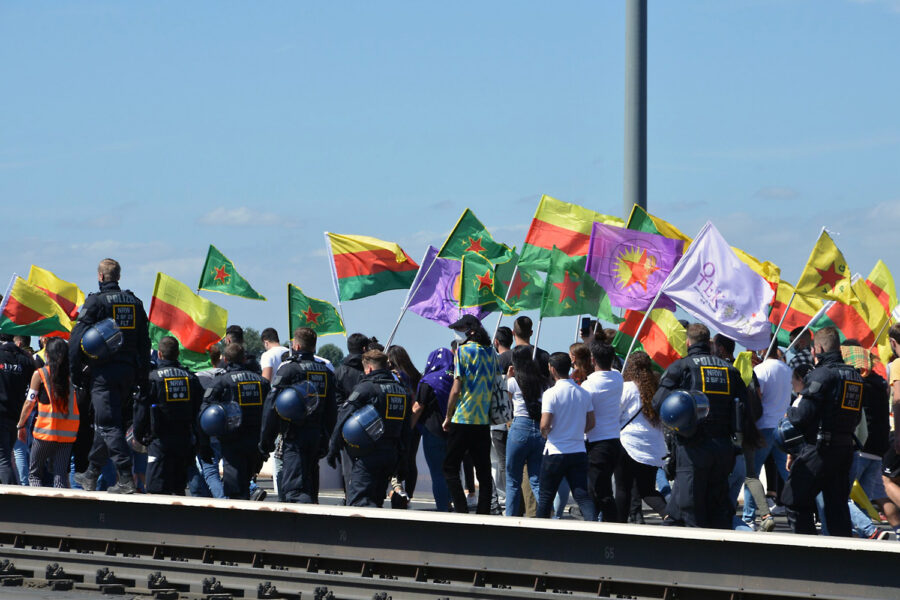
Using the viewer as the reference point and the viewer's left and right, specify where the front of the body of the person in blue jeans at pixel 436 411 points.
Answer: facing away from the viewer and to the left of the viewer

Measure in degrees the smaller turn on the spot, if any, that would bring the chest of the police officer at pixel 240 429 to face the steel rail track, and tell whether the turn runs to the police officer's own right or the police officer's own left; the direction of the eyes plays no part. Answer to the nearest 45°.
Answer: approximately 180°

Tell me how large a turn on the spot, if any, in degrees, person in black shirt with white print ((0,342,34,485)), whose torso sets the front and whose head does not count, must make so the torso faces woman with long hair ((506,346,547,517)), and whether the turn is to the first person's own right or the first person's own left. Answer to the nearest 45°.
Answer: approximately 135° to the first person's own right

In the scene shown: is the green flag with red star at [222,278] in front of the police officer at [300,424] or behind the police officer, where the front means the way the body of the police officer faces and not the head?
in front

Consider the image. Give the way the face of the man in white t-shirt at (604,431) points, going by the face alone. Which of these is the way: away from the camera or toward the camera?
away from the camera

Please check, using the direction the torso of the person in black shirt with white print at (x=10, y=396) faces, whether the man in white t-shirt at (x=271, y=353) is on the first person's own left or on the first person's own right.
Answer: on the first person's own right

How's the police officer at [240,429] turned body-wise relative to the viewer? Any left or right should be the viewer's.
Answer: facing away from the viewer and to the left of the viewer

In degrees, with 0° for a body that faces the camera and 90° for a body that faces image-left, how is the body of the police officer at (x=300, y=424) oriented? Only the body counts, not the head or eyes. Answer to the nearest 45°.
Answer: approximately 135°

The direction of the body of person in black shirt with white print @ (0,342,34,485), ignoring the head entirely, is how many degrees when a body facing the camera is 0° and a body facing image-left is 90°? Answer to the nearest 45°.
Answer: approximately 180°

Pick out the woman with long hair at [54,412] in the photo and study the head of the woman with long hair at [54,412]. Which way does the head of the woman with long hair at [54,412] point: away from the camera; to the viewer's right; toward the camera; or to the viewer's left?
away from the camera

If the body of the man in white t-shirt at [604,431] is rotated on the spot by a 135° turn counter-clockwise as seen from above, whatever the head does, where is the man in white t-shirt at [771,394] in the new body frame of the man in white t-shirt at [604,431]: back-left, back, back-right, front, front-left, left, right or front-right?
back-left

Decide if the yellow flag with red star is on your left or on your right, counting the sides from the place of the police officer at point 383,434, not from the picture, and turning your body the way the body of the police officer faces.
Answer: on your right

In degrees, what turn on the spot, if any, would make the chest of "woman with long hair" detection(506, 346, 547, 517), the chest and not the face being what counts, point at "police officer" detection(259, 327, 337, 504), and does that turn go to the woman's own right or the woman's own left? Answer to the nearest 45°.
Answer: approximately 45° to the woman's own left
